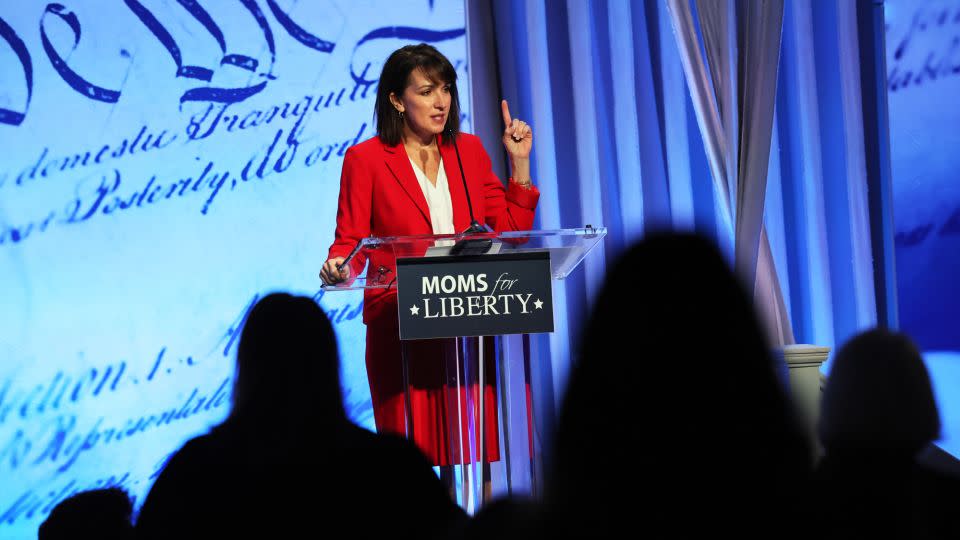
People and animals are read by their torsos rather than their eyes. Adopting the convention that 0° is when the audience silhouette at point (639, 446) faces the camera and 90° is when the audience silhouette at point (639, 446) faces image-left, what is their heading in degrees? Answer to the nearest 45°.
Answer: approximately 180°

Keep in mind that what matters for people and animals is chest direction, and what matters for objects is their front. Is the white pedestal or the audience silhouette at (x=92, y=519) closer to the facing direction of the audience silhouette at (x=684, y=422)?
the white pedestal

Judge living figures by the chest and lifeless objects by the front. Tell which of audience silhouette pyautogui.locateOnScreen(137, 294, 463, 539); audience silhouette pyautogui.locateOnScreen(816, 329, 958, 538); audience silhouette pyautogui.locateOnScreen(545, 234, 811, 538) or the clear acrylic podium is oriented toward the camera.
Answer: the clear acrylic podium

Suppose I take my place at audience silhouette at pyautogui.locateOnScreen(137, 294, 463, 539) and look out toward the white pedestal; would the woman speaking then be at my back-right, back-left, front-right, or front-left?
front-left

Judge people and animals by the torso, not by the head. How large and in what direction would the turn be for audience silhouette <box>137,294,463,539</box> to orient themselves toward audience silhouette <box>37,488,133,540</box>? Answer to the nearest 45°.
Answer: approximately 45° to their left

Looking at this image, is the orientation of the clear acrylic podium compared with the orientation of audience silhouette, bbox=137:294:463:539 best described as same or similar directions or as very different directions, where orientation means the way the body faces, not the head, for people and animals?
very different directions

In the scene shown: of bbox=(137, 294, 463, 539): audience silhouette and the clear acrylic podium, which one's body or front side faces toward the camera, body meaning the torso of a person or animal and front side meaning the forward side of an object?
the clear acrylic podium

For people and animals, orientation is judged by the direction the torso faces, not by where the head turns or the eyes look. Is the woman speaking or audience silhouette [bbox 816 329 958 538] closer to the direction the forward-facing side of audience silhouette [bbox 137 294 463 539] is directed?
the woman speaking

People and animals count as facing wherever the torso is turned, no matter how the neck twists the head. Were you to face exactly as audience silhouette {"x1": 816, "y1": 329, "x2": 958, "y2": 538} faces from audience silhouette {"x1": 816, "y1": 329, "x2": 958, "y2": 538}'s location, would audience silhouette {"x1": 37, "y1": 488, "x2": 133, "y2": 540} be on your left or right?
on your left

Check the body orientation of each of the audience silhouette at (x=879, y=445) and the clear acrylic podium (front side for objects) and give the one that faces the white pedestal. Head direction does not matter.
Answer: the audience silhouette

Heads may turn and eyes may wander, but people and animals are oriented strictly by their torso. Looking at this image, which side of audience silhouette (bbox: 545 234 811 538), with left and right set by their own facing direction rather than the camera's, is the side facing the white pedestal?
front

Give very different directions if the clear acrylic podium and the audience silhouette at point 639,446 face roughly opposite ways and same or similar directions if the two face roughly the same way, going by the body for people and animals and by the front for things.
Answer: very different directions

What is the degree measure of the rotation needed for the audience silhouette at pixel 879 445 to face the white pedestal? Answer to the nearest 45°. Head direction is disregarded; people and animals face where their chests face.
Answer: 0° — they already face it
